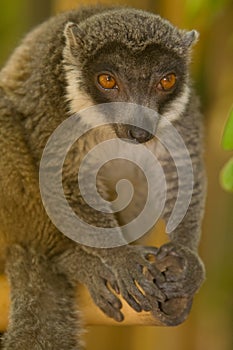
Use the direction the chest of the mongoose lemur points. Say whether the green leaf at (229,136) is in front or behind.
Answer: in front

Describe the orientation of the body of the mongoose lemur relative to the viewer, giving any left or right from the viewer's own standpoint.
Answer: facing the viewer and to the right of the viewer
